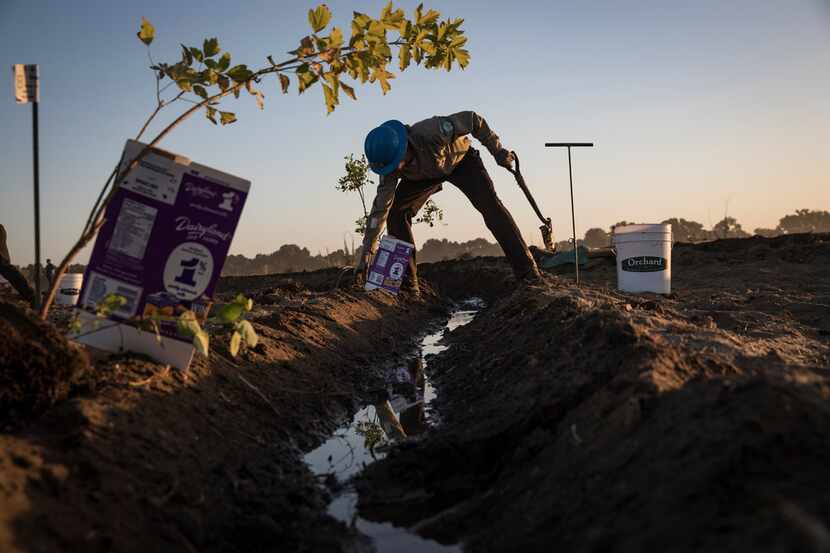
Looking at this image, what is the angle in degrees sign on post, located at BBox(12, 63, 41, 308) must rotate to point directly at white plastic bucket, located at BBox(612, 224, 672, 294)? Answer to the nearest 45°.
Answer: approximately 135° to its left

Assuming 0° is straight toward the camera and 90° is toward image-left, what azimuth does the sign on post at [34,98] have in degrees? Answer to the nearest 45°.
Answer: approximately 45°
